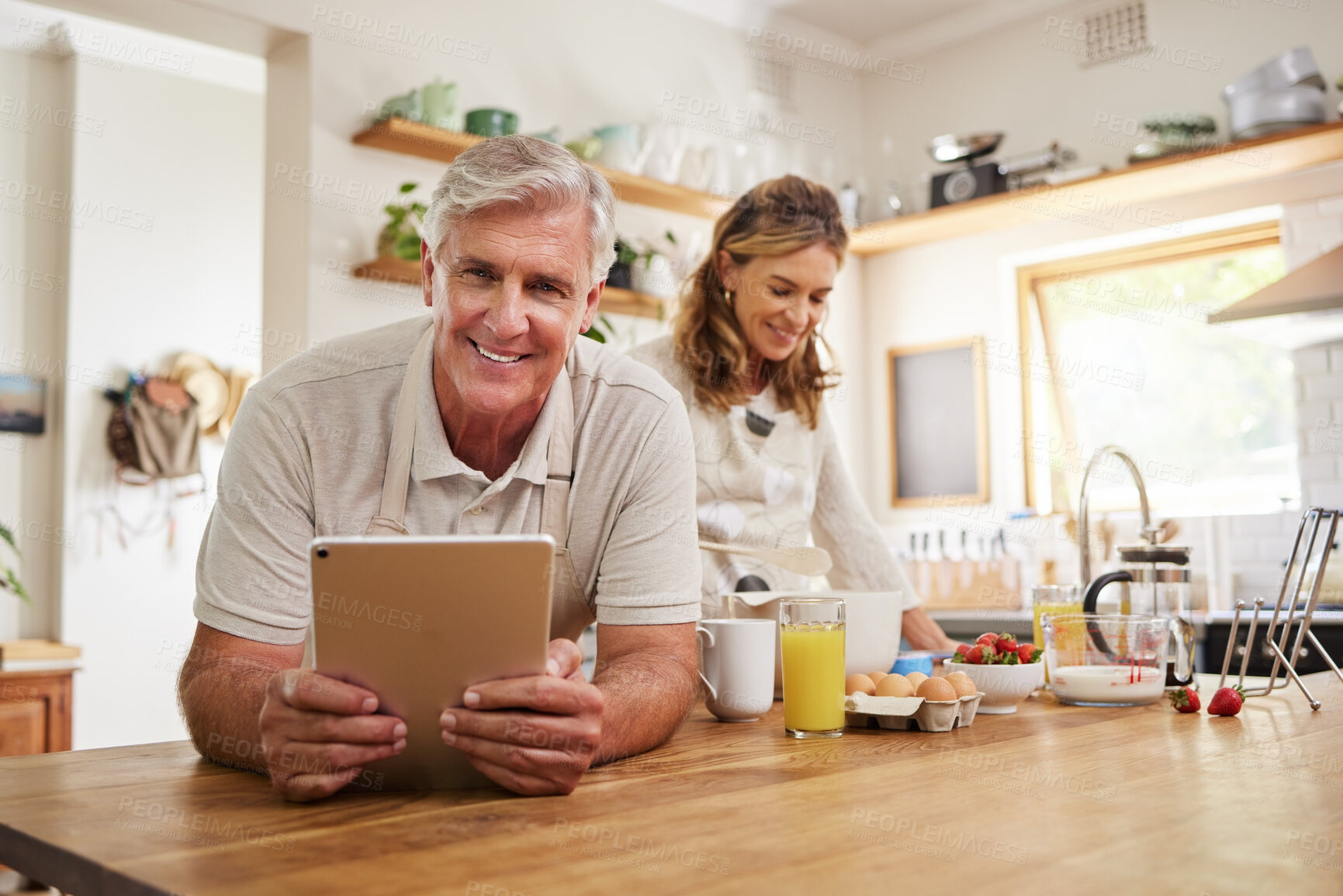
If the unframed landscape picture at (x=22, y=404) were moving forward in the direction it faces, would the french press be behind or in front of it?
in front

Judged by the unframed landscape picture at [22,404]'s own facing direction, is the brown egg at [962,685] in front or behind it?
in front

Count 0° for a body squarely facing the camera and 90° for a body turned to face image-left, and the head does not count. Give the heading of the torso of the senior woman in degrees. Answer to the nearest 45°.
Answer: approximately 315°

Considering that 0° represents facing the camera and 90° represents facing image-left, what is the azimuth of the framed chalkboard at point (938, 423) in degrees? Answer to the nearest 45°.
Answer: approximately 45°

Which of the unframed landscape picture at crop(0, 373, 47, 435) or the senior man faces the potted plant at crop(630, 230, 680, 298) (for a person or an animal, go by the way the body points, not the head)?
the unframed landscape picture

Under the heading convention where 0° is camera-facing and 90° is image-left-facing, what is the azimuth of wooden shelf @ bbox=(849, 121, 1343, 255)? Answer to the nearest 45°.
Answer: approximately 45°

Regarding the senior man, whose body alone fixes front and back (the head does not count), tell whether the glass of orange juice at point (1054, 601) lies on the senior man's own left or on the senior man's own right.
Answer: on the senior man's own left

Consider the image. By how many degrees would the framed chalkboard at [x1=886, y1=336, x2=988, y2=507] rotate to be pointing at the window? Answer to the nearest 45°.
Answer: approximately 135° to its left

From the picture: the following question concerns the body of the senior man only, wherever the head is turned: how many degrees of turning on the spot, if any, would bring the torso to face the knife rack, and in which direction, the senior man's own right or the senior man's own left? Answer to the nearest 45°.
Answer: approximately 135° to the senior man's own left

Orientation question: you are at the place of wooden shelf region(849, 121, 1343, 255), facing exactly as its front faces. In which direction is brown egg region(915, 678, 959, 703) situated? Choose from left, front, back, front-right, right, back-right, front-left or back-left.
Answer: front-left

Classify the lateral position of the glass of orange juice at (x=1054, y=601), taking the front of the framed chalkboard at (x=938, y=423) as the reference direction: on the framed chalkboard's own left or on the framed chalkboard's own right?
on the framed chalkboard's own left

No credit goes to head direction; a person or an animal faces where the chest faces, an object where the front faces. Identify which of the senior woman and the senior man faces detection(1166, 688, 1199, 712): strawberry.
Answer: the senior woman

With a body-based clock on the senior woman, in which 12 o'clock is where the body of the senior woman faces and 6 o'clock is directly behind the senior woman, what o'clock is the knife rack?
The knife rack is roughly at 8 o'clock from the senior woman.

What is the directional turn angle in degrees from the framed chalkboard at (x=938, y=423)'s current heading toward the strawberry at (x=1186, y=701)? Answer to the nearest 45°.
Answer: approximately 45° to its left
